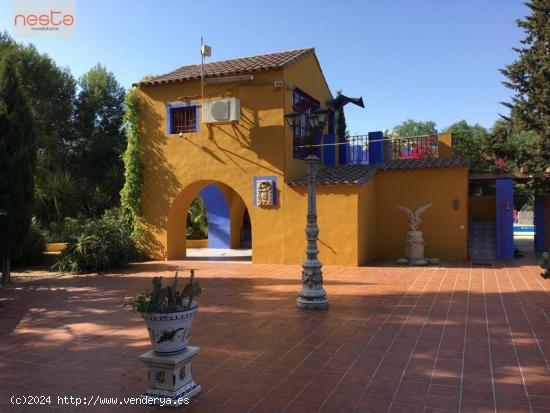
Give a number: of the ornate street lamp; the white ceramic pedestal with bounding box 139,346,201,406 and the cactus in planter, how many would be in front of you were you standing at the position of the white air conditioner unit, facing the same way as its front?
3

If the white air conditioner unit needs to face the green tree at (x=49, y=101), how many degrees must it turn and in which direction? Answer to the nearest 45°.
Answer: approximately 135° to its right

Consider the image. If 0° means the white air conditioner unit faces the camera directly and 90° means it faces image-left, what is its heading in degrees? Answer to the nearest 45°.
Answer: approximately 0°

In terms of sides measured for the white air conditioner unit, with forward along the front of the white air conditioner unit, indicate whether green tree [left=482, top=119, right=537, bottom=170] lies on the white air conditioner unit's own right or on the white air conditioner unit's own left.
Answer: on the white air conditioner unit's own left

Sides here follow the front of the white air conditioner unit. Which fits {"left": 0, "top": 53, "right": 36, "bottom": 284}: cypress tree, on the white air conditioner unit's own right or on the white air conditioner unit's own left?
on the white air conditioner unit's own right

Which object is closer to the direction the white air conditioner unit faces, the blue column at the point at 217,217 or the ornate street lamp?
the ornate street lamp

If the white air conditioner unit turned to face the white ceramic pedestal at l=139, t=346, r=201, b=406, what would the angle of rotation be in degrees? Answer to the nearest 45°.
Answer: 0° — it already faces it

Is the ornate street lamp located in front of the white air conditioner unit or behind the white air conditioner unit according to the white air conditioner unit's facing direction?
in front

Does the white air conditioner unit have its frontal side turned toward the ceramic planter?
yes
